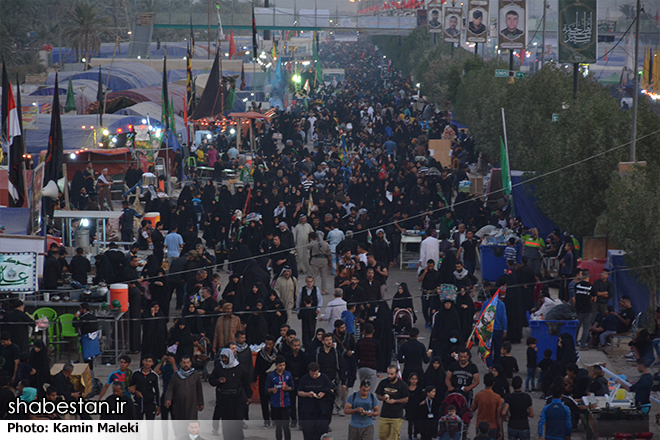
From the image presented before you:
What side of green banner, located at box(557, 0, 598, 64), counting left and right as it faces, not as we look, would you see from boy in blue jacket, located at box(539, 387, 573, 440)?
front

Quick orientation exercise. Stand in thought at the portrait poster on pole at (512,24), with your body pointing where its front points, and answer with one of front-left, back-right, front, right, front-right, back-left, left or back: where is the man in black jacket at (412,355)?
front

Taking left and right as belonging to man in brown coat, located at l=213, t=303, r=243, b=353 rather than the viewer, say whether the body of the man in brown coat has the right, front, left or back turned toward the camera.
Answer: front

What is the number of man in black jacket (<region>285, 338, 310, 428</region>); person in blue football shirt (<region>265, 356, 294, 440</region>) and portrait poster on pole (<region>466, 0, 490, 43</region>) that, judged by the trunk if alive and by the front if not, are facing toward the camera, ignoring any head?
3

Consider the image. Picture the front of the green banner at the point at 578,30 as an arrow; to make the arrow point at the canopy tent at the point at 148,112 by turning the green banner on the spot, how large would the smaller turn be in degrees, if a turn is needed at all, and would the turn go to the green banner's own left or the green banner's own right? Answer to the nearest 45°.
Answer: approximately 135° to the green banner's own right

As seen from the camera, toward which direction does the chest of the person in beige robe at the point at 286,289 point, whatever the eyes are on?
toward the camera

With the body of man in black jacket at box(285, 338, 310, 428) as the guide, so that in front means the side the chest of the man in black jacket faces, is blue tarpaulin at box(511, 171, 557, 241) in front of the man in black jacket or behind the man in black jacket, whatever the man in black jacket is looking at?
behind

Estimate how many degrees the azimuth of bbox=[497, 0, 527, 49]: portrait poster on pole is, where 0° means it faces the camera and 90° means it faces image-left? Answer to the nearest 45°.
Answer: approximately 0°

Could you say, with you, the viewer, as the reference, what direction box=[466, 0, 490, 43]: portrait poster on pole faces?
facing the viewer

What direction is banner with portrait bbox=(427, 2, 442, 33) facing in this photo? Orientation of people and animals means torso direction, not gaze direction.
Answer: toward the camera

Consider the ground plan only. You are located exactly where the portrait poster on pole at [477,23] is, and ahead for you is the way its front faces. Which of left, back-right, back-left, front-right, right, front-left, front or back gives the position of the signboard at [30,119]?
front-right

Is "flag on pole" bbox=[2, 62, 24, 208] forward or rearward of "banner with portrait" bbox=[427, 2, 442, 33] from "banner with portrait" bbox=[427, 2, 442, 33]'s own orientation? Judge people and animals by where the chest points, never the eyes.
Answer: forward
